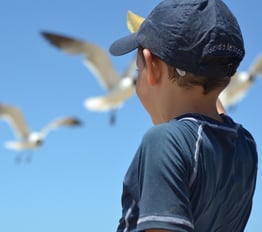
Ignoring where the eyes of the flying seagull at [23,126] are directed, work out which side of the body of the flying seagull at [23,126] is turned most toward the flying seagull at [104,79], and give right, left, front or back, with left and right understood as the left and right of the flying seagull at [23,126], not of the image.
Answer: front

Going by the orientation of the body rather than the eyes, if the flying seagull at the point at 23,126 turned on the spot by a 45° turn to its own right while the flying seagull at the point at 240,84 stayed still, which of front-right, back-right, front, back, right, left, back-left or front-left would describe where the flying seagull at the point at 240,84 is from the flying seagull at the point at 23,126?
front-left

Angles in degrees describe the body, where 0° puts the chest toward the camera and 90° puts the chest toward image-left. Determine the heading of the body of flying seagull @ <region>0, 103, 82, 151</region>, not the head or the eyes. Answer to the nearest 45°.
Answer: approximately 315°
